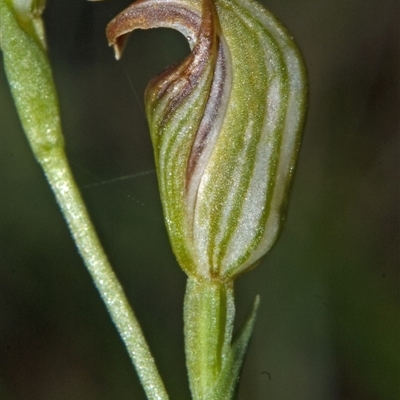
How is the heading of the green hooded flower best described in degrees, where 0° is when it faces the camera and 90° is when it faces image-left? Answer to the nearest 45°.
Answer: approximately 90°
